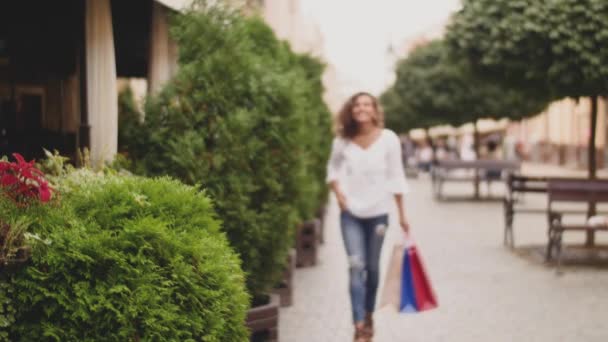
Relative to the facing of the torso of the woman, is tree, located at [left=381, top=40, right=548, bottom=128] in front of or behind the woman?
behind

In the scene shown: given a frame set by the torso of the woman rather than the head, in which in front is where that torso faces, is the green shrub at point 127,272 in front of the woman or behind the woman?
in front

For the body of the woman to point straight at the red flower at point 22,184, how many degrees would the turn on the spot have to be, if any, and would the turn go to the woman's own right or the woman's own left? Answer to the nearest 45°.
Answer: approximately 45° to the woman's own right

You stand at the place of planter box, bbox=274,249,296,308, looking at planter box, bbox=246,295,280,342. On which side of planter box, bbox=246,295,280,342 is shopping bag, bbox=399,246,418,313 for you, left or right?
left

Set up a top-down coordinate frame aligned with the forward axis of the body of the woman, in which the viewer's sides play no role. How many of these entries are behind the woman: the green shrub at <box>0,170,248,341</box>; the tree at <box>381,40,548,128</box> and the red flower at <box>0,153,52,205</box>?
1

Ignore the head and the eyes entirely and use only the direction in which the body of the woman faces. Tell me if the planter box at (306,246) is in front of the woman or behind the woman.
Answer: behind

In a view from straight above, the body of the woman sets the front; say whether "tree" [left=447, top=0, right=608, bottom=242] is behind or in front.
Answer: behind

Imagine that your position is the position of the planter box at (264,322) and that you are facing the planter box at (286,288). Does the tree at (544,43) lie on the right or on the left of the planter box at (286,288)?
right

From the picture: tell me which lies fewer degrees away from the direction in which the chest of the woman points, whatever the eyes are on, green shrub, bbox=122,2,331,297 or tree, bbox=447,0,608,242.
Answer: the green shrub

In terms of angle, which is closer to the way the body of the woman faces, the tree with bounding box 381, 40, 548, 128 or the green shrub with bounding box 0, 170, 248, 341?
the green shrub

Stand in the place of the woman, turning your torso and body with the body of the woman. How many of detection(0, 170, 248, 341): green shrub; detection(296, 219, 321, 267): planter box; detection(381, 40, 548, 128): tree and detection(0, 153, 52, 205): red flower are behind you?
2

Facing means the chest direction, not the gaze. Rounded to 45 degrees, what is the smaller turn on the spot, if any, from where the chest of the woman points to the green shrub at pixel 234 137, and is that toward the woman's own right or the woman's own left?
approximately 90° to the woman's own right

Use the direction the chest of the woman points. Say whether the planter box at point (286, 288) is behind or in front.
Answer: behind

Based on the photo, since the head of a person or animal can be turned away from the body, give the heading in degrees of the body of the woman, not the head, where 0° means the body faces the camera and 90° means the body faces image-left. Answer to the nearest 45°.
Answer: approximately 0°
